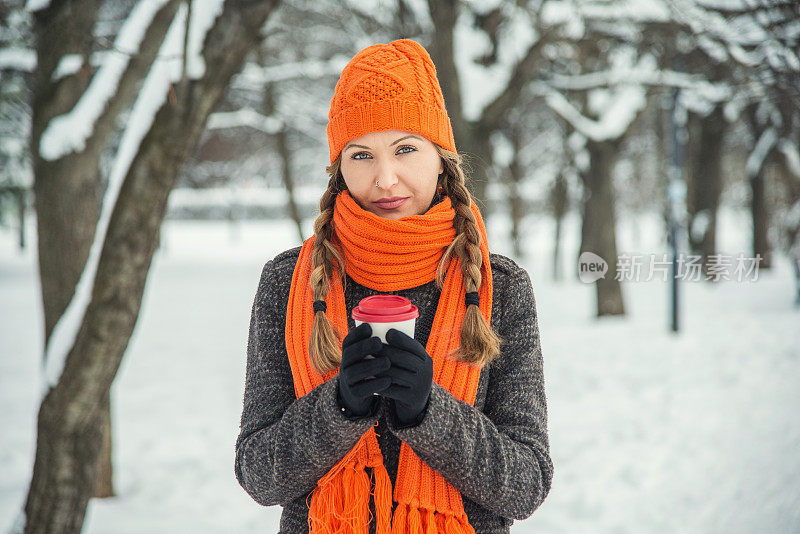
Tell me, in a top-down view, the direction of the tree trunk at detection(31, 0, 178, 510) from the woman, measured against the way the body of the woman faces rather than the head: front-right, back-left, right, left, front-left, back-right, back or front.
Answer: back-right

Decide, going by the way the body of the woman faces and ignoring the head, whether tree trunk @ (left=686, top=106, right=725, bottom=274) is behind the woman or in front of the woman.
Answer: behind

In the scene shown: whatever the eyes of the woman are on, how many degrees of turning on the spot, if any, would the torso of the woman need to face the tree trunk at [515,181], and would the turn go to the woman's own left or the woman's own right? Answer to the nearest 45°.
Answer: approximately 180°

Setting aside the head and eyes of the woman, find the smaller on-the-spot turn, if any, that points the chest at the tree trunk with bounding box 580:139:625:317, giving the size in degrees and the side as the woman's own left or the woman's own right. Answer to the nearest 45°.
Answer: approximately 180°

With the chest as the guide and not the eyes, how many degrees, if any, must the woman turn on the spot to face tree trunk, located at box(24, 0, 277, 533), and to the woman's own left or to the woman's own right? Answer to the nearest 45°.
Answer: approximately 135° to the woman's own right

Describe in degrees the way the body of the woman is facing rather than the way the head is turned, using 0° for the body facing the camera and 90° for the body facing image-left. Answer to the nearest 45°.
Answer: approximately 0°

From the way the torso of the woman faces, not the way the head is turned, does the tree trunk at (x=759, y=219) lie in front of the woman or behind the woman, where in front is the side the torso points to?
behind
